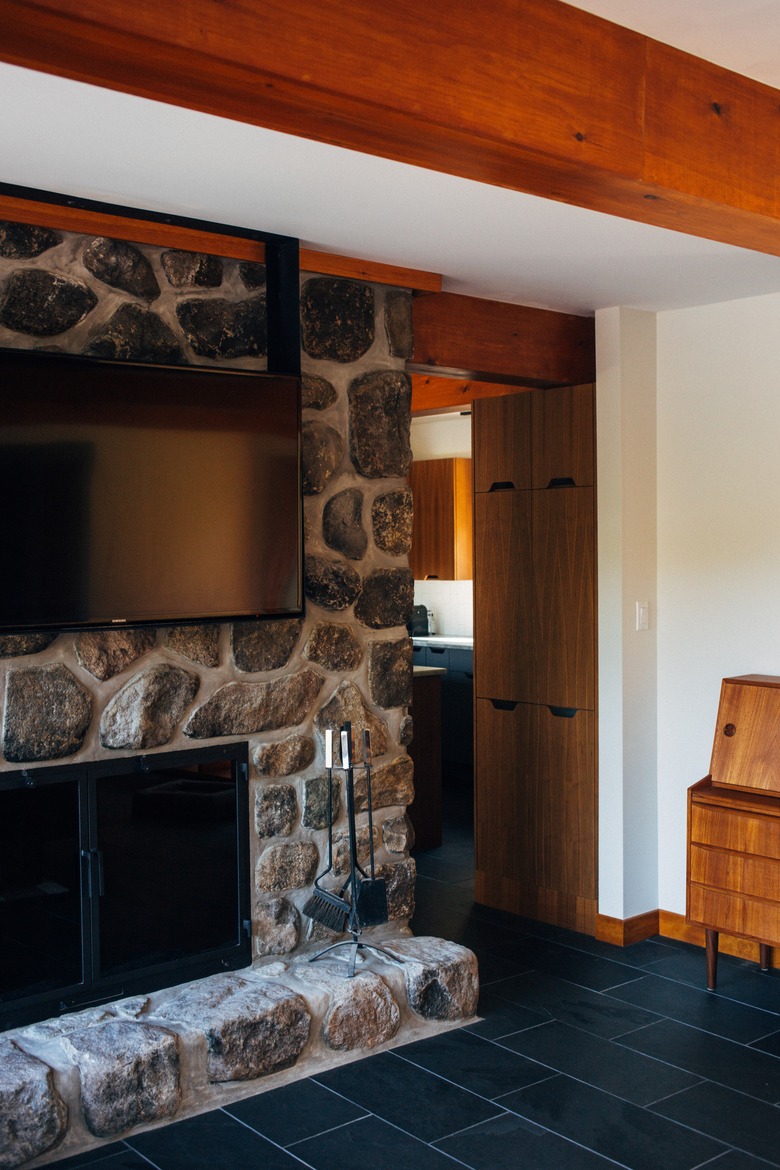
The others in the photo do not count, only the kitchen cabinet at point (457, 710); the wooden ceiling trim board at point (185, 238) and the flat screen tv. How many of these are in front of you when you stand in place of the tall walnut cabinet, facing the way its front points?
2

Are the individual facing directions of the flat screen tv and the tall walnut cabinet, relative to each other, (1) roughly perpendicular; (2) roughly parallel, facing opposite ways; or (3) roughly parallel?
roughly perpendicular

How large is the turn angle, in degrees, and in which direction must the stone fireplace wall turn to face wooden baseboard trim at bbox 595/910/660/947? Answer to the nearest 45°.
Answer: approximately 90° to its left

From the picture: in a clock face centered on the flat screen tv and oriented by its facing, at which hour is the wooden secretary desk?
The wooden secretary desk is roughly at 10 o'clock from the flat screen tv.

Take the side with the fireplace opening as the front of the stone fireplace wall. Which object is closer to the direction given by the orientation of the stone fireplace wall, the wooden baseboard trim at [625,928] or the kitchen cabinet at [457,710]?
the wooden baseboard trim

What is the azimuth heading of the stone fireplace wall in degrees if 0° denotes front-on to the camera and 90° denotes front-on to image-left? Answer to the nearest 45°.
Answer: approximately 315°

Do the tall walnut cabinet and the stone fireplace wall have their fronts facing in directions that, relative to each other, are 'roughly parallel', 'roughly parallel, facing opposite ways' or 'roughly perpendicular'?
roughly perpendicular
